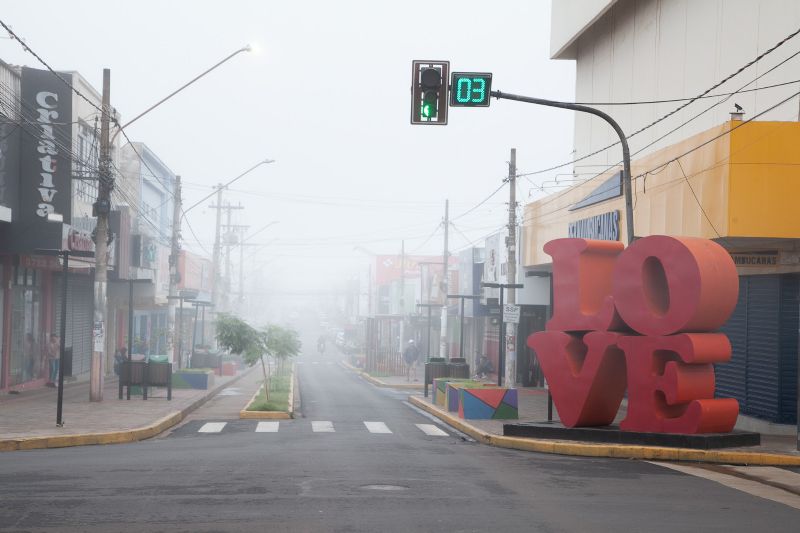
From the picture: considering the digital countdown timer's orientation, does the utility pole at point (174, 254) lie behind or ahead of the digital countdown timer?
behind

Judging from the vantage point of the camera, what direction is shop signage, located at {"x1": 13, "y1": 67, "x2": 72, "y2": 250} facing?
facing the viewer

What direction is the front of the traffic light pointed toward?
toward the camera

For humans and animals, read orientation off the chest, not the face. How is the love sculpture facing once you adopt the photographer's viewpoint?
facing the viewer and to the left of the viewer

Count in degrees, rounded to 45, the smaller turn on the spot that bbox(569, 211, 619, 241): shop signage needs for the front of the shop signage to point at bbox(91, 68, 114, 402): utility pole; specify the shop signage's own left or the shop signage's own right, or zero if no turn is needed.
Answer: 0° — it already faces it

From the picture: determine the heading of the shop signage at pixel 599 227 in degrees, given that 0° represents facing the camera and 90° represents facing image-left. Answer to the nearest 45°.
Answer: approximately 45°

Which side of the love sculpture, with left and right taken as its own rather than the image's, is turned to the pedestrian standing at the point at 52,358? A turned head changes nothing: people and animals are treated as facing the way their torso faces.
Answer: right
